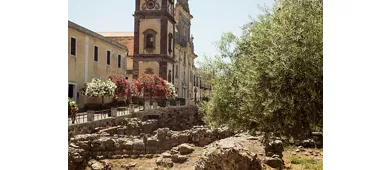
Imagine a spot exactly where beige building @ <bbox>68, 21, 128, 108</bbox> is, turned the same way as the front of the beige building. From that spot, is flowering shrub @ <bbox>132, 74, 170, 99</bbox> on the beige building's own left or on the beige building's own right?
on the beige building's own left

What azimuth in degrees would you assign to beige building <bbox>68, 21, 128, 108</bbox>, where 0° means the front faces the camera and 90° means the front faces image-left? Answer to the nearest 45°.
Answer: approximately 315°

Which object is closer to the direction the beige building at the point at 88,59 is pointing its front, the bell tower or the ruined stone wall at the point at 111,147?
the ruined stone wall

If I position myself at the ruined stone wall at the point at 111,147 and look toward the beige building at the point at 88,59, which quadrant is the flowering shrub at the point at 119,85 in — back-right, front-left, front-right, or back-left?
front-right

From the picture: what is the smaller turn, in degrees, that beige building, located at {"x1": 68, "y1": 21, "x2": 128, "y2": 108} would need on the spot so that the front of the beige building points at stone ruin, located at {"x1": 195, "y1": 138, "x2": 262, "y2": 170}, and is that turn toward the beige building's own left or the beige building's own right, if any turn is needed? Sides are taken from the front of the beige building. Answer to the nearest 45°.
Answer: approximately 45° to the beige building's own right

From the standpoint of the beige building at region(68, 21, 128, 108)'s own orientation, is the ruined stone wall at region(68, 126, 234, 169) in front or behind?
in front

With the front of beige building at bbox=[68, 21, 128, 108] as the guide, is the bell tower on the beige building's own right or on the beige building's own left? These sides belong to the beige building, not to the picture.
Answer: on the beige building's own left
